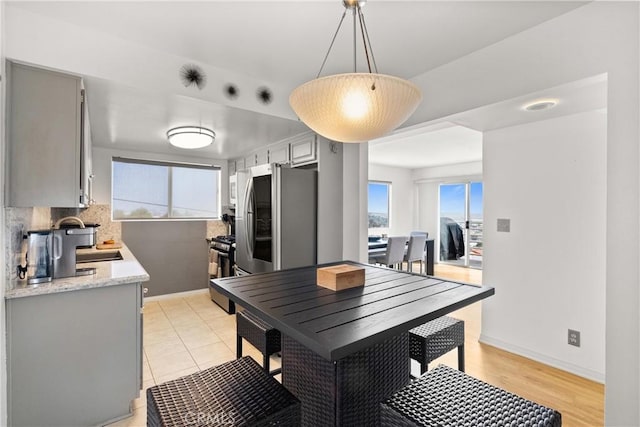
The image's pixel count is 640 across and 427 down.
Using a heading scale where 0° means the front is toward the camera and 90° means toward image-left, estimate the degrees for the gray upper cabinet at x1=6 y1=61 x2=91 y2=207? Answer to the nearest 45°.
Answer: approximately 270°

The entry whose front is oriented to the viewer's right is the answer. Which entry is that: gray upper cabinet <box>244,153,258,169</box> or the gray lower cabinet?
the gray lower cabinet

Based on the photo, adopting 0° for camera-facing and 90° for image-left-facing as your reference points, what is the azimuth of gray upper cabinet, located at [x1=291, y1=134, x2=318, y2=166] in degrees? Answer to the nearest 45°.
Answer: approximately 45°

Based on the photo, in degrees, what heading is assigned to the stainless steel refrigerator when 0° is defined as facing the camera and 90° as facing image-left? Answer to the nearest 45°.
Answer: approximately 45°

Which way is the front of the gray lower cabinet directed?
to the viewer's right

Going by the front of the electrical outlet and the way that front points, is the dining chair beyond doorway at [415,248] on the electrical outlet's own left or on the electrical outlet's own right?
on the electrical outlet's own right

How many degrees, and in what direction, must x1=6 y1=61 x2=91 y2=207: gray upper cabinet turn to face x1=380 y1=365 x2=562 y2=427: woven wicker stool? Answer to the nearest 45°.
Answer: approximately 45° to its right

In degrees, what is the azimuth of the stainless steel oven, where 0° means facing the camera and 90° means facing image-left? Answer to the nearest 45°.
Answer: approximately 45°
